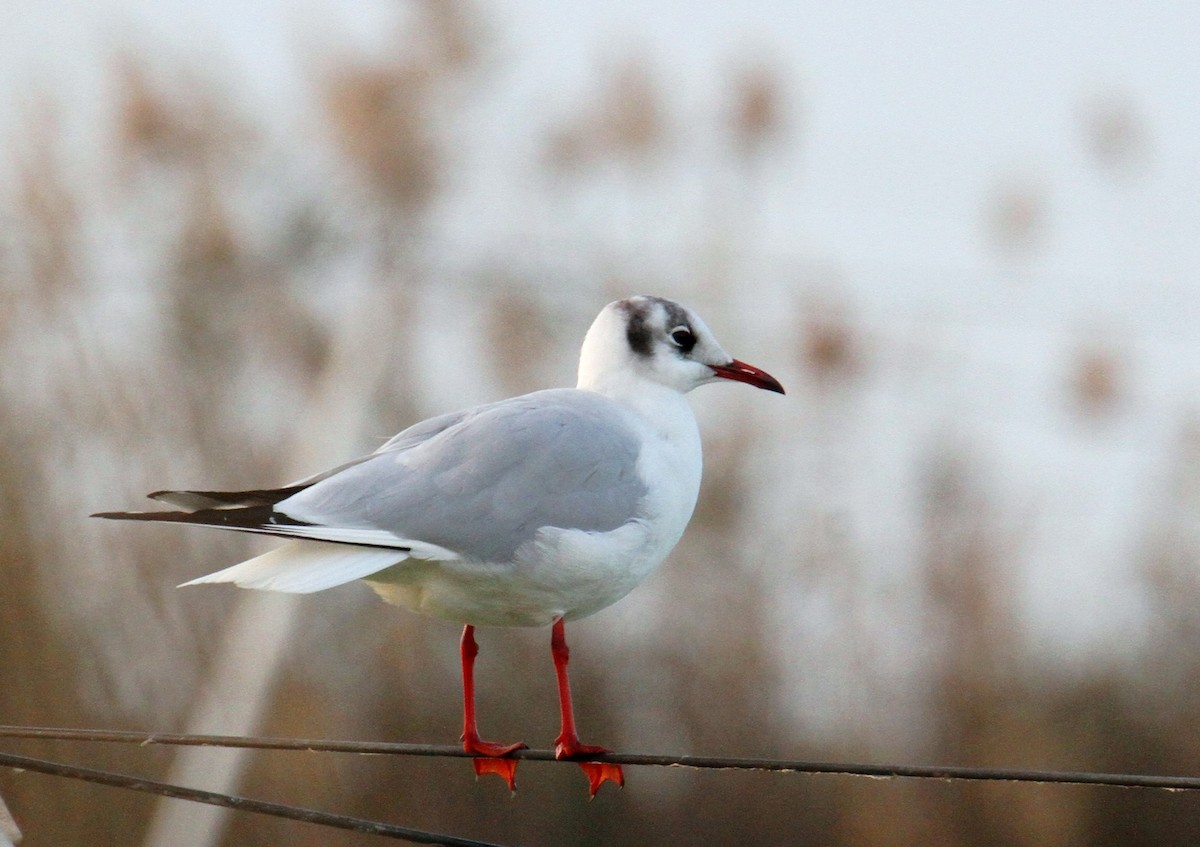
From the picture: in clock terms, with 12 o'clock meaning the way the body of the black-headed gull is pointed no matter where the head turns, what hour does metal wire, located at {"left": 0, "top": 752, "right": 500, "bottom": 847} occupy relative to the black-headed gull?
The metal wire is roughly at 4 o'clock from the black-headed gull.

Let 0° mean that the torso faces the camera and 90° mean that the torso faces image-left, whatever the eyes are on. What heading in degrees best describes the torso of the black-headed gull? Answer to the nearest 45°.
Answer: approximately 270°
